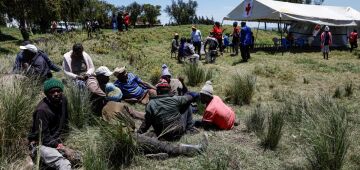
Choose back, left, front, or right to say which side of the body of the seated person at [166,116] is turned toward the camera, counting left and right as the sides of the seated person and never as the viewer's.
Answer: back

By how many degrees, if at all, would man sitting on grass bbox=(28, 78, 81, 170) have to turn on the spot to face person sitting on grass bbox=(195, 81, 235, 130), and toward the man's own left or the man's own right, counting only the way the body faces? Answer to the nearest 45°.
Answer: approximately 45° to the man's own left

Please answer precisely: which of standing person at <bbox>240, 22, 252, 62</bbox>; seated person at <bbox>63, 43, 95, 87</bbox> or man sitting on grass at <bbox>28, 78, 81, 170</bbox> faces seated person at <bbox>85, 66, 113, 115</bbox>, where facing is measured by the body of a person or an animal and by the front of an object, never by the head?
seated person at <bbox>63, 43, 95, 87</bbox>

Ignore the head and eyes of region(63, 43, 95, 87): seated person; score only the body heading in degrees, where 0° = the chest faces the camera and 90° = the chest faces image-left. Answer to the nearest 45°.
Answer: approximately 0°

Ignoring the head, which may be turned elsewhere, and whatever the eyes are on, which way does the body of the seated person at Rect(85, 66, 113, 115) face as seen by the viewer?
to the viewer's right

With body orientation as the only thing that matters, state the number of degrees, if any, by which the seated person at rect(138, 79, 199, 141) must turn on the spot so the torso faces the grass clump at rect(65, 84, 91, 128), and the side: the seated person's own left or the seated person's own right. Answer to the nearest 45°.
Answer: approximately 90° to the seated person's own left

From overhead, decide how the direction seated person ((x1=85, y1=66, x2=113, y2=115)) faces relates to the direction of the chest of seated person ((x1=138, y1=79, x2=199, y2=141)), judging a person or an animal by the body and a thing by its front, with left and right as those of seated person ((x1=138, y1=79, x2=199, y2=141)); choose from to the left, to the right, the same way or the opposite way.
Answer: to the right
